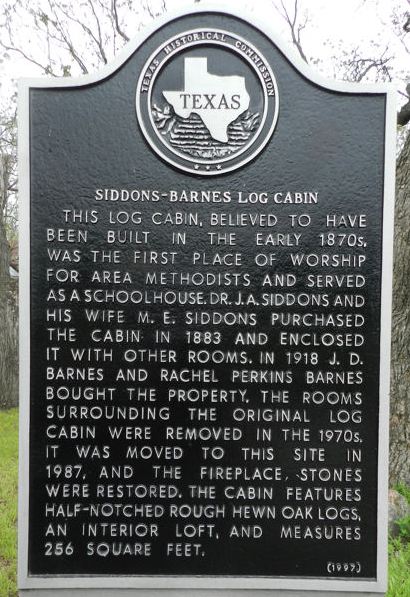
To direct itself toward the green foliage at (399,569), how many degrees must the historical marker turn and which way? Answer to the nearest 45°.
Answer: approximately 135° to its left

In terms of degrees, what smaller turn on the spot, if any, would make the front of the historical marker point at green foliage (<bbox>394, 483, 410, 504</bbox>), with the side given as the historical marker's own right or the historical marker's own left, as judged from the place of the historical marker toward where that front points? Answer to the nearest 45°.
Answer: approximately 135° to the historical marker's own left

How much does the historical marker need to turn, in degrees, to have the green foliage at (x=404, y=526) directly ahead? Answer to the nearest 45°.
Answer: approximately 135° to its left

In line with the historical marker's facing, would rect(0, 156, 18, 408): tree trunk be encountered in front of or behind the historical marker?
behind

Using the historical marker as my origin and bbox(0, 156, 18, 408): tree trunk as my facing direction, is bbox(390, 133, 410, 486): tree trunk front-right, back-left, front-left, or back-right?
front-right

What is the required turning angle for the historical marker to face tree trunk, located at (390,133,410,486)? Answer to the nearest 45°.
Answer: approximately 135° to its left

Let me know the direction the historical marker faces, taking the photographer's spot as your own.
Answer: facing the viewer
